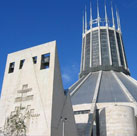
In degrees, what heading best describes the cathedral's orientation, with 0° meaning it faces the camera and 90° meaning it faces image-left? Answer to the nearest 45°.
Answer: approximately 45°
